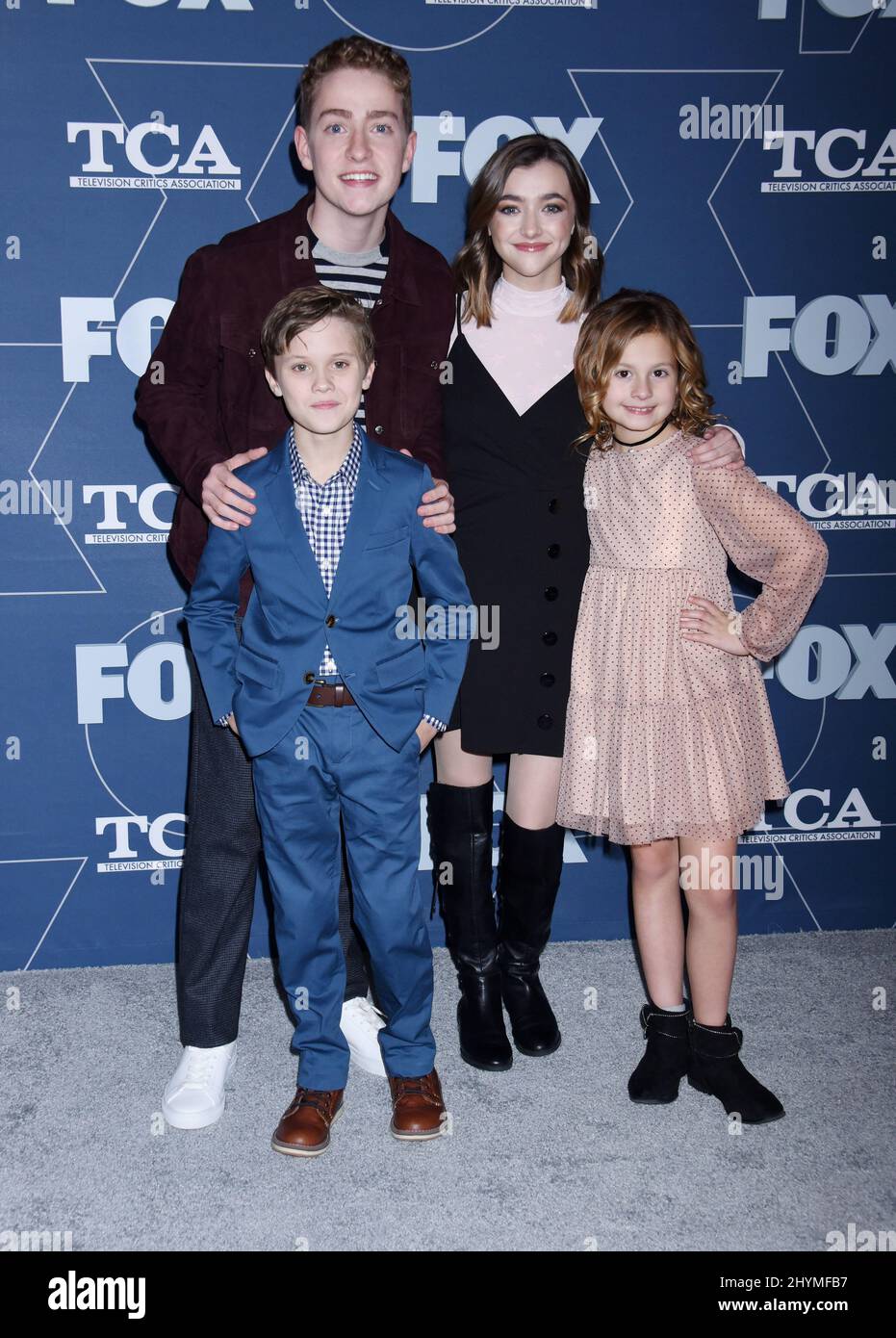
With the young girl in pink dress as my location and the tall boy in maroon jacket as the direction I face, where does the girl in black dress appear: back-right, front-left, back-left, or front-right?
front-right

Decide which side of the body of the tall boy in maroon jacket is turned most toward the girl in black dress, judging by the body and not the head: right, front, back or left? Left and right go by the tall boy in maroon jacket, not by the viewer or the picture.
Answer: left

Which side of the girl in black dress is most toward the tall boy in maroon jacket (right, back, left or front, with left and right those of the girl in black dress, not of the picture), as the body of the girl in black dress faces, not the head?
right

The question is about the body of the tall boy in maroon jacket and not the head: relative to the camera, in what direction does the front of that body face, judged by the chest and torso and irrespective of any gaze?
toward the camera

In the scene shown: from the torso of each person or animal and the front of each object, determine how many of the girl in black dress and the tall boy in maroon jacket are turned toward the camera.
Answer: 2

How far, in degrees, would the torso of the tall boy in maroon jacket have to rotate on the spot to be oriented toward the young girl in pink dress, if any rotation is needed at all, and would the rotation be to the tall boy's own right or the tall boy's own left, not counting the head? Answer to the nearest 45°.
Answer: approximately 90° to the tall boy's own left

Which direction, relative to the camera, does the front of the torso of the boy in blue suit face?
toward the camera
